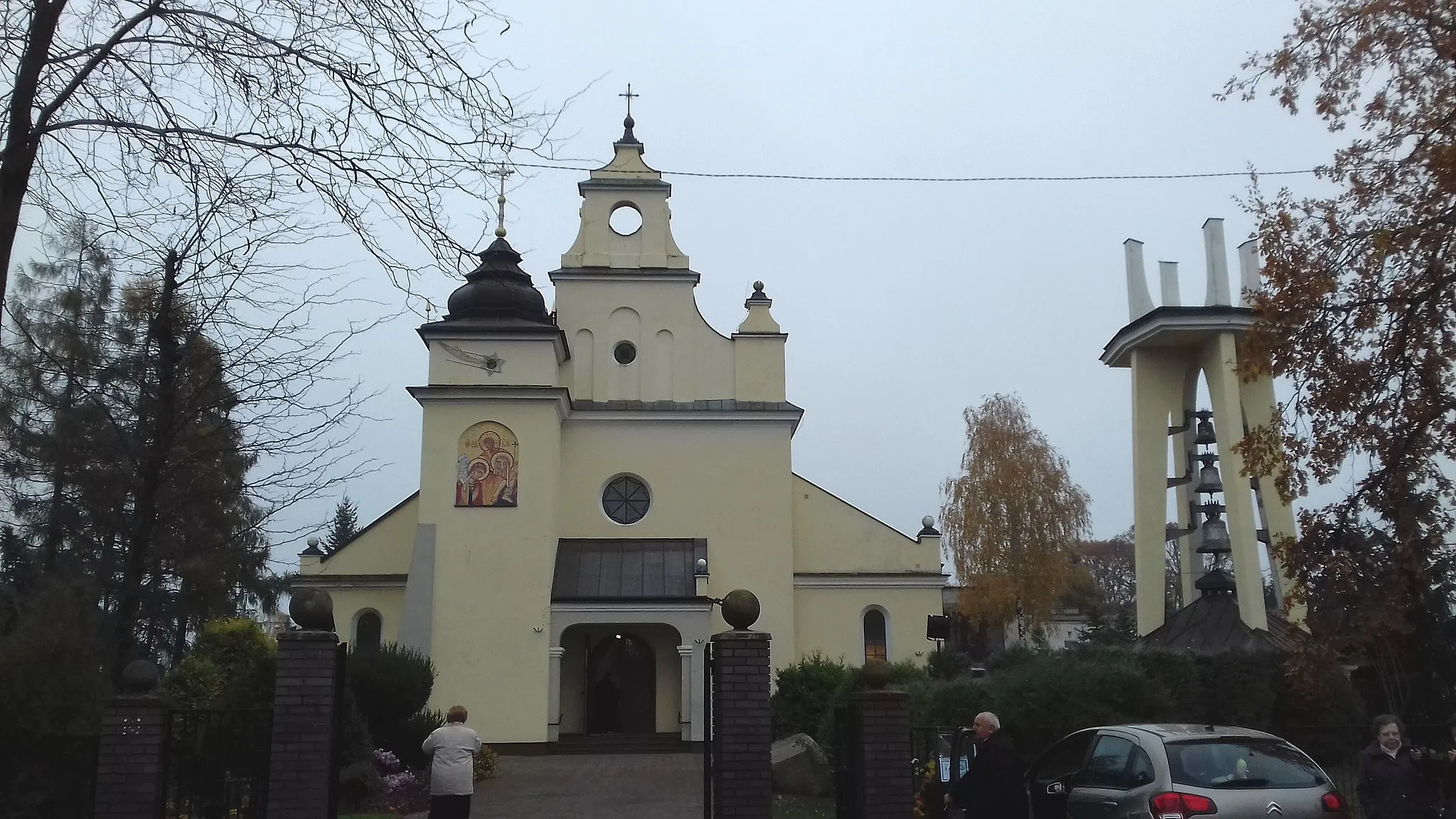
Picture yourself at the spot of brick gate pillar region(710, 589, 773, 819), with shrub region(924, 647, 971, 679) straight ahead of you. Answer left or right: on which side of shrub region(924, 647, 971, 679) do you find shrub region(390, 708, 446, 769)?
left

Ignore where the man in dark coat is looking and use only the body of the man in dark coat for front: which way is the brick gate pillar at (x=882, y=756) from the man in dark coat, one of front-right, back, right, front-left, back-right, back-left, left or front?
front-right

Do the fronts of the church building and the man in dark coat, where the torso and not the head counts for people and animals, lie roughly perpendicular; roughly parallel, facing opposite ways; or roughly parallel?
roughly perpendicular

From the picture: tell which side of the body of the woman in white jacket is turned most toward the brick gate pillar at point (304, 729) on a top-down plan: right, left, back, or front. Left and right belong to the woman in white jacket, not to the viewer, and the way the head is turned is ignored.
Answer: left

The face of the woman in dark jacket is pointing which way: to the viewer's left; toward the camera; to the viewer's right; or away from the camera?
toward the camera

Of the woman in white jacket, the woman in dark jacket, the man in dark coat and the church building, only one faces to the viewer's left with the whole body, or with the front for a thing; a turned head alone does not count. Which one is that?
the man in dark coat

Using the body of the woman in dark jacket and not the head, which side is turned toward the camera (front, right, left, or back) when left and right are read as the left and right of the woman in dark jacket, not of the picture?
front

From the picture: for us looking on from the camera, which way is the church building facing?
facing the viewer

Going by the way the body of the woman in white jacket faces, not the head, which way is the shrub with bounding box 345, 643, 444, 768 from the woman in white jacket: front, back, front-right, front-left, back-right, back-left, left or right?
front

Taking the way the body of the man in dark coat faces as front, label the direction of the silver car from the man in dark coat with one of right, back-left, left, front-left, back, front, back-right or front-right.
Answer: back

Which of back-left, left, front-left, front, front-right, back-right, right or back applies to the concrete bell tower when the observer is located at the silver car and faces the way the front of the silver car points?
front-right

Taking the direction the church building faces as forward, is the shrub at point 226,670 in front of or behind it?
in front

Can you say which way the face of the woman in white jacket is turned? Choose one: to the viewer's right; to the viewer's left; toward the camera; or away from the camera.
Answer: away from the camera

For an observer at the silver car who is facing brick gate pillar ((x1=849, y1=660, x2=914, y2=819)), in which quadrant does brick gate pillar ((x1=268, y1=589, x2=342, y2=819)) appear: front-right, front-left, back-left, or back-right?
front-left

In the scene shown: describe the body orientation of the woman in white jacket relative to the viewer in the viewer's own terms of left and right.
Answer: facing away from the viewer

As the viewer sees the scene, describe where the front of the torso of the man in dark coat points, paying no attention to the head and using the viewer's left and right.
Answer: facing to the left of the viewer

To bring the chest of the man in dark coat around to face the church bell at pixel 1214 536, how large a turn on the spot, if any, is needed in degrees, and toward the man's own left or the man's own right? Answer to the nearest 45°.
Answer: approximately 90° to the man's own right

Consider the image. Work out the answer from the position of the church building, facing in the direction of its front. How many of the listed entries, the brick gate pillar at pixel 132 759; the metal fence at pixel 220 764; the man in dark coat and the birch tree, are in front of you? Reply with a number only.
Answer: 3
